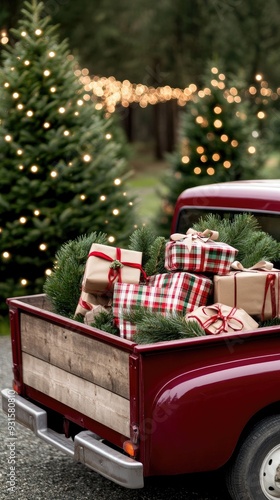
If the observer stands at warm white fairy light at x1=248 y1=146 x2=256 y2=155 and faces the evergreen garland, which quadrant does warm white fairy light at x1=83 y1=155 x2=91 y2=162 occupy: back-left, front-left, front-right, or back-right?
front-right

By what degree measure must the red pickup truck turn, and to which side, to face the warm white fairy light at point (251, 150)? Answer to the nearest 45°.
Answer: approximately 45° to its left

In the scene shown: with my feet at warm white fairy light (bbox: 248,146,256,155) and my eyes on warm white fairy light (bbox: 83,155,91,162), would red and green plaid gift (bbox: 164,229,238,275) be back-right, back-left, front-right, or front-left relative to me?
front-left

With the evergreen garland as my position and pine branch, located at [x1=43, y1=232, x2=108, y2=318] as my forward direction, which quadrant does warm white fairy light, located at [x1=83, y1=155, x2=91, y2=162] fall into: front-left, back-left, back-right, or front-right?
front-right

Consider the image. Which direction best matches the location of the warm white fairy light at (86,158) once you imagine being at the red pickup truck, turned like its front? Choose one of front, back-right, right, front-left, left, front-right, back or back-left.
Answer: front-left

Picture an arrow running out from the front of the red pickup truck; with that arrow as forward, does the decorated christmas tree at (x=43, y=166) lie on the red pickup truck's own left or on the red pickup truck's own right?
on the red pickup truck's own left

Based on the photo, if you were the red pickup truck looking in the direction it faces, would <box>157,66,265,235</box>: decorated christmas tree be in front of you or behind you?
in front

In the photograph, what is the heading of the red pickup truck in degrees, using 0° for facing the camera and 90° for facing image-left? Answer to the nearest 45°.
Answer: approximately 225°
